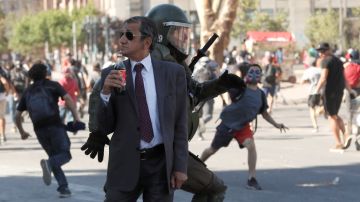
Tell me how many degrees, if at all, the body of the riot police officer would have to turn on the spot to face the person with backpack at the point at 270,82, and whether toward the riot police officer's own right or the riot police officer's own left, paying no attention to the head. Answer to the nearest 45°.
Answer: approximately 90° to the riot police officer's own left

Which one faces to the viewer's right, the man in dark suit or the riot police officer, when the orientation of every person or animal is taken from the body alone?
the riot police officer

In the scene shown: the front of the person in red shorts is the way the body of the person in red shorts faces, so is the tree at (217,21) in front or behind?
behind

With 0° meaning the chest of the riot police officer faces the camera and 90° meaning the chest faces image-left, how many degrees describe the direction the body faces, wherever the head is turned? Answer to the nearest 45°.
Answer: approximately 270°

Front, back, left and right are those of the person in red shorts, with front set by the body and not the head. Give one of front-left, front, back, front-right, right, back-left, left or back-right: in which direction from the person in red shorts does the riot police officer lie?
front-right

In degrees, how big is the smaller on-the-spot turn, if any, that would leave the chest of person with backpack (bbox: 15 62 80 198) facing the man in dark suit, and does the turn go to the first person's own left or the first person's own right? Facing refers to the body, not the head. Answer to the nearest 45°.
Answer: approximately 135° to the first person's own right

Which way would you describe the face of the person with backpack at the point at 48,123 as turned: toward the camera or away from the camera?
away from the camera

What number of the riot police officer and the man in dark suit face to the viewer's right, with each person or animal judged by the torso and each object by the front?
1

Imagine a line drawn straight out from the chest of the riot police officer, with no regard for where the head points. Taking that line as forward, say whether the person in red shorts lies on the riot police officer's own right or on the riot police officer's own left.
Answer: on the riot police officer's own left

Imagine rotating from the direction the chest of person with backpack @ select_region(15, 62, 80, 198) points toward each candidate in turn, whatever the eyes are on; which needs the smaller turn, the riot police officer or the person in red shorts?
the person in red shorts
